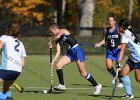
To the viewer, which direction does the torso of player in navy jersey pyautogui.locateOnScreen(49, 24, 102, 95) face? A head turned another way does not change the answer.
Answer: to the viewer's left

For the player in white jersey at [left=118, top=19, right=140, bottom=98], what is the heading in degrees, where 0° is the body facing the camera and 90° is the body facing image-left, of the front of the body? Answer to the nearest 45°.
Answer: approximately 135°

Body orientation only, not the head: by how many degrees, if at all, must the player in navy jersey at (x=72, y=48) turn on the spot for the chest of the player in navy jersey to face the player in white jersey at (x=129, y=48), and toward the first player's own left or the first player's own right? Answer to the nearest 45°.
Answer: approximately 135° to the first player's own left

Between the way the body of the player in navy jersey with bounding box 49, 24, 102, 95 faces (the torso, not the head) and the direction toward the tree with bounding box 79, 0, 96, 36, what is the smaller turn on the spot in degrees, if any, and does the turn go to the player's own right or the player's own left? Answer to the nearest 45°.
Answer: approximately 90° to the player's own right
